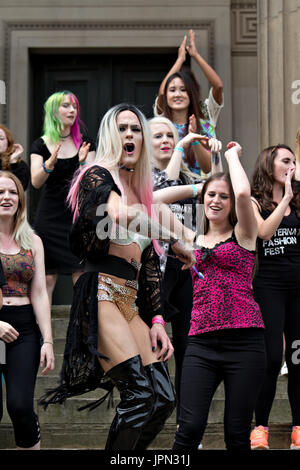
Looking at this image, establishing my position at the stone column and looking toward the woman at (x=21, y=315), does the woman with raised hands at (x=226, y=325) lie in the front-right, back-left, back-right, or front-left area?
front-left

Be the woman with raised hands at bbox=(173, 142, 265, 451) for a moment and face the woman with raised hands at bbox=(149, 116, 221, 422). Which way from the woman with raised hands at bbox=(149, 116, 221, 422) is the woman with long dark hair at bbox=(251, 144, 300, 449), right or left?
right

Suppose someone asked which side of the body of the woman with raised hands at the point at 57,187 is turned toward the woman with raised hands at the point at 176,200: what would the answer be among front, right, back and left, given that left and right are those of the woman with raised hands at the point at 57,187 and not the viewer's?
front

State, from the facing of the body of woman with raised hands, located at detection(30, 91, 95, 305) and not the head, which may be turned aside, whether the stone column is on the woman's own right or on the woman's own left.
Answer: on the woman's own left

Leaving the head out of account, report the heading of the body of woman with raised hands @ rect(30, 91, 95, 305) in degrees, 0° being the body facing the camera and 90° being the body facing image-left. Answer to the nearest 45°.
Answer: approximately 315°

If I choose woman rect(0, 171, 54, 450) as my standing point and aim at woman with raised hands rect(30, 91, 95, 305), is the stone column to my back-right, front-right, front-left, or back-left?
front-right

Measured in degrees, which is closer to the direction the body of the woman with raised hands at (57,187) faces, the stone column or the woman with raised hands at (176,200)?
the woman with raised hands

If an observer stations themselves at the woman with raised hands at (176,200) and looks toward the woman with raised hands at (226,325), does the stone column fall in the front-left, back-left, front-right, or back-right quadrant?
back-left

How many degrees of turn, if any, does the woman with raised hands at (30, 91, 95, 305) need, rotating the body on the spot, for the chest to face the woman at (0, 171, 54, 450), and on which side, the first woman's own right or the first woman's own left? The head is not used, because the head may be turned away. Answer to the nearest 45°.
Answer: approximately 45° to the first woman's own right

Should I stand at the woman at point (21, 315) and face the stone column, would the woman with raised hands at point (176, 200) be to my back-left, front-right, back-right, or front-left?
front-right

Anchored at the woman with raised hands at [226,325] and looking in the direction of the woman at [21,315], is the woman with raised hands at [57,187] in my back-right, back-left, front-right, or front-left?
front-right

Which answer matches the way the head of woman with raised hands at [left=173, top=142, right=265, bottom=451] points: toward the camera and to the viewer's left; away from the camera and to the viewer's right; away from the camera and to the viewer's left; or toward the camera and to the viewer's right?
toward the camera and to the viewer's left

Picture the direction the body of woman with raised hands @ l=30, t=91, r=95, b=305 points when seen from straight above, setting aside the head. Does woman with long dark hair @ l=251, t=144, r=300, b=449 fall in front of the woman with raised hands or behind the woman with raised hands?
in front

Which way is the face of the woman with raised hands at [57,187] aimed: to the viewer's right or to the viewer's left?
to the viewer's right

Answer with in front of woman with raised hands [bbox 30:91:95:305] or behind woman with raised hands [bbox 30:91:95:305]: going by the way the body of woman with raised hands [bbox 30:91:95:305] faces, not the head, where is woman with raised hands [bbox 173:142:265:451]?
in front
